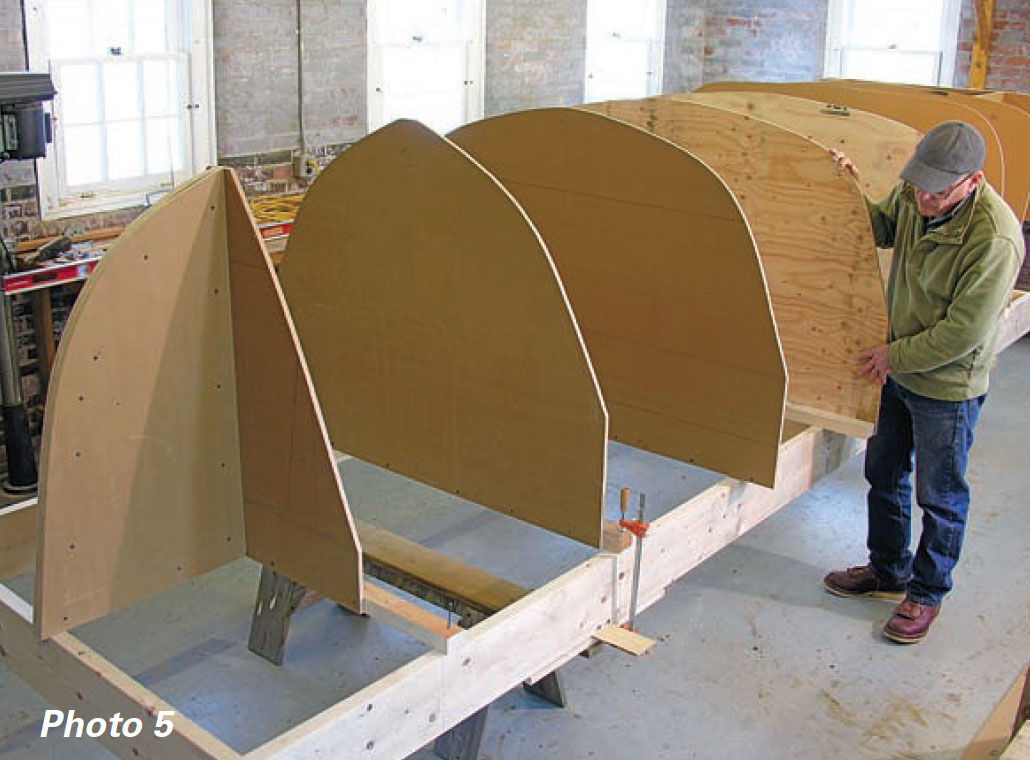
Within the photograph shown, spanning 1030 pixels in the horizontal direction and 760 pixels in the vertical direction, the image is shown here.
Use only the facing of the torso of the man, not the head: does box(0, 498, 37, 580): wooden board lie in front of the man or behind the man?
in front

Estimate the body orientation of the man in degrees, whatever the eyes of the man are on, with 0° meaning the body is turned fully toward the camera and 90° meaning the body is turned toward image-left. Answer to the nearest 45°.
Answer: approximately 45°

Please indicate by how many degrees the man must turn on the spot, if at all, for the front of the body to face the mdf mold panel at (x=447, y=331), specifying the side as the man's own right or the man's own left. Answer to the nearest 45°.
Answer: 0° — they already face it

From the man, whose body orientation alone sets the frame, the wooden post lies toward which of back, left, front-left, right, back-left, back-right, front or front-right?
back-right

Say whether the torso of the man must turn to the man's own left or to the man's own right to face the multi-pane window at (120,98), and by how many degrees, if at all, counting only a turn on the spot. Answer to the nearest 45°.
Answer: approximately 45° to the man's own right

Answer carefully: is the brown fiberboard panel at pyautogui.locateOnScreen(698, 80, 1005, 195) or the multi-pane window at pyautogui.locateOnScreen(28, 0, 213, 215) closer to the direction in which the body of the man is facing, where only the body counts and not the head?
the multi-pane window

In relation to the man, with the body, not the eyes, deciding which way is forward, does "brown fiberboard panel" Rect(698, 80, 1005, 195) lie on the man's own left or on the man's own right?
on the man's own right

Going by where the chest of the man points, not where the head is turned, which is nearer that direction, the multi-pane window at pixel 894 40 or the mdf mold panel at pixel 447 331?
the mdf mold panel

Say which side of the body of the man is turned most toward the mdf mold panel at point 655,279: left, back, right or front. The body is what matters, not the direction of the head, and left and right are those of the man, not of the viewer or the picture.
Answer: front

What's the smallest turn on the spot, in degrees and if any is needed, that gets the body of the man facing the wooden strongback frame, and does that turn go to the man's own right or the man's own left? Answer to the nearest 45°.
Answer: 0° — they already face it

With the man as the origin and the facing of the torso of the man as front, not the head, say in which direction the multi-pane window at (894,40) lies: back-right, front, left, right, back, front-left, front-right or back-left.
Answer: back-right

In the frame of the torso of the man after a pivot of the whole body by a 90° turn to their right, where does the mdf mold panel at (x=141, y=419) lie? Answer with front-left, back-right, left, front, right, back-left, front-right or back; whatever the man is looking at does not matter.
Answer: left
